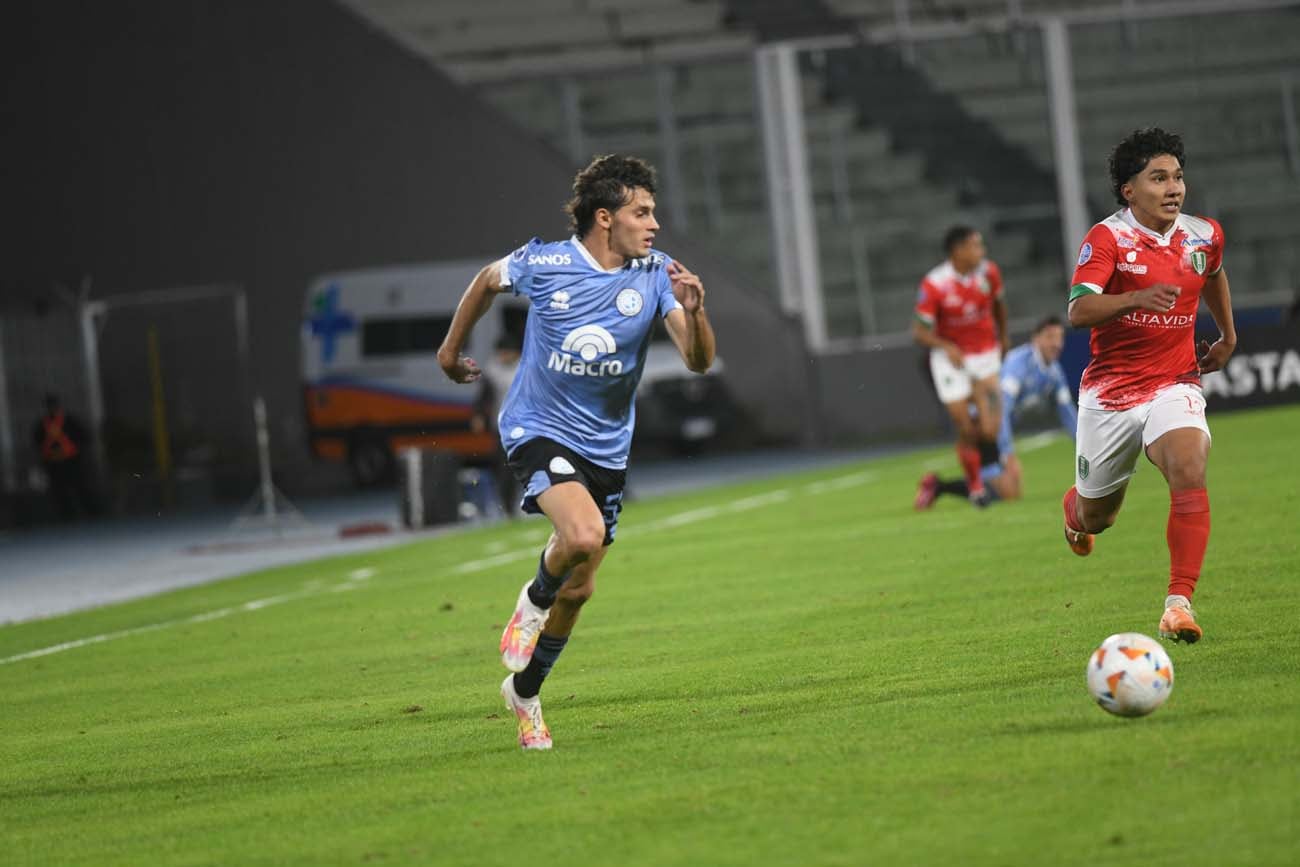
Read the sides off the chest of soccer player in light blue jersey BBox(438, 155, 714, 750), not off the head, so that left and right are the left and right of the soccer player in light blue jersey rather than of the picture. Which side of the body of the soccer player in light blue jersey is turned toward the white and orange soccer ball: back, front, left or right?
front

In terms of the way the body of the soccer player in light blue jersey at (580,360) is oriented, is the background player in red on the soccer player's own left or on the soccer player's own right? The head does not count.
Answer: on the soccer player's own left

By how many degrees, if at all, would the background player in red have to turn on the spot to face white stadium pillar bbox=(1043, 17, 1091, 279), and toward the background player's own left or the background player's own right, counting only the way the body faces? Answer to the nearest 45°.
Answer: approximately 135° to the background player's own left

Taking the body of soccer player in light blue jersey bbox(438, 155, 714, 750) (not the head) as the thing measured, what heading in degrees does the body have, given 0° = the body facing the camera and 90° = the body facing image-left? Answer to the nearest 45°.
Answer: approximately 315°

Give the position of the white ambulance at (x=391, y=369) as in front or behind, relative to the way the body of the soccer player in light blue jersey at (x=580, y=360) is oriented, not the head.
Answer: behind

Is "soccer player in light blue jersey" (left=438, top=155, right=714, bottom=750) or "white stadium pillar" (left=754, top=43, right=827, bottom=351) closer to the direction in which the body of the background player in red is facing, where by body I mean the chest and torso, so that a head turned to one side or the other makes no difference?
the soccer player in light blue jersey

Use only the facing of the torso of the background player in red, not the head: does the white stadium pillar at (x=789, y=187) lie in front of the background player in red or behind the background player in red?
behind

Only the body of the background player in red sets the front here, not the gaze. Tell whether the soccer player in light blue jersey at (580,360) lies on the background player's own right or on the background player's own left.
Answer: on the background player's own right

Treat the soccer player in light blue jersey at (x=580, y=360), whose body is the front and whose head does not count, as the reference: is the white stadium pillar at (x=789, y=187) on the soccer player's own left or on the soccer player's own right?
on the soccer player's own left

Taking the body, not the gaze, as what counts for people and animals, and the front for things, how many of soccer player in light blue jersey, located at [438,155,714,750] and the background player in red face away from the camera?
0

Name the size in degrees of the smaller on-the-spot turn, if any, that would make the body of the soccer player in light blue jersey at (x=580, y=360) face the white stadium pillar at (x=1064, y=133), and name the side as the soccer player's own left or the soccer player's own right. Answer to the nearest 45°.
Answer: approximately 135° to the soccer player's own left
